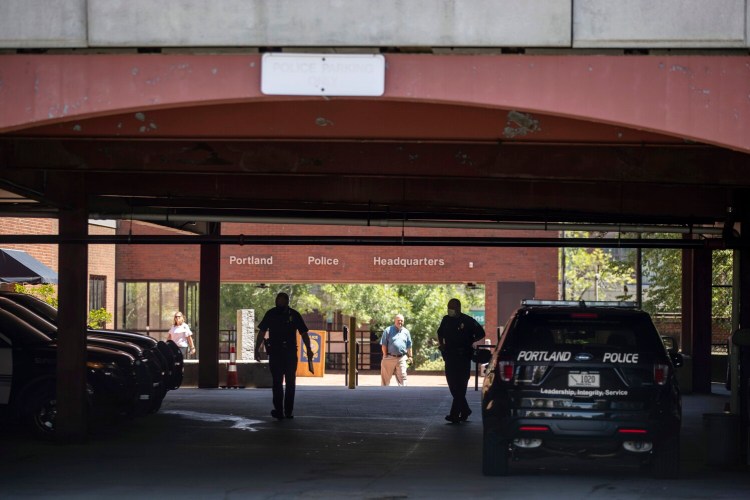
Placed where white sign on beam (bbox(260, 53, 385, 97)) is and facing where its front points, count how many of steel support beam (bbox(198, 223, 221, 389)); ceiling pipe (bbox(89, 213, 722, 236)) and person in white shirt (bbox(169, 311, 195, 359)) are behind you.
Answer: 3

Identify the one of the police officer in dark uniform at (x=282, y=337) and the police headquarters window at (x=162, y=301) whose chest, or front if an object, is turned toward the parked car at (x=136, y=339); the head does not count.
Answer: the police headquarters window

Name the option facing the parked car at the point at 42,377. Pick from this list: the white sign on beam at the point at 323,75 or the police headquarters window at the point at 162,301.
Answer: the police headquarters window

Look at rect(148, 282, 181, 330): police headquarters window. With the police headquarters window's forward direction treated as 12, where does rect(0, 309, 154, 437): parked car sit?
The parked car is roughly at 12 o'clock from the police headquarters window.

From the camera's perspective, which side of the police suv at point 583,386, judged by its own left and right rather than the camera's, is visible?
back

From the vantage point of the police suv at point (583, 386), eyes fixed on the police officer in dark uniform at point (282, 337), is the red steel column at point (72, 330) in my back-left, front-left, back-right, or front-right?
front-left

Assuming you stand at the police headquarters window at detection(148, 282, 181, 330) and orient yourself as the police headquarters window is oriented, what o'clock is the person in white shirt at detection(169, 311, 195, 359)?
The person in white shirt is roughly at 12 o'clock from the police headquarters window.

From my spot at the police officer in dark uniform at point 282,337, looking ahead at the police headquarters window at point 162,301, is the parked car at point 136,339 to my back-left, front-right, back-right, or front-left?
front-left

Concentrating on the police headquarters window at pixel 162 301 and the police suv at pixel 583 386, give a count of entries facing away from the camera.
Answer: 1

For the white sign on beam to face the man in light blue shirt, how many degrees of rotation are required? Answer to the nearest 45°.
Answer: approximately 180°

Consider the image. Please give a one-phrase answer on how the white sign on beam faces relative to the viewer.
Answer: facing the viewer
